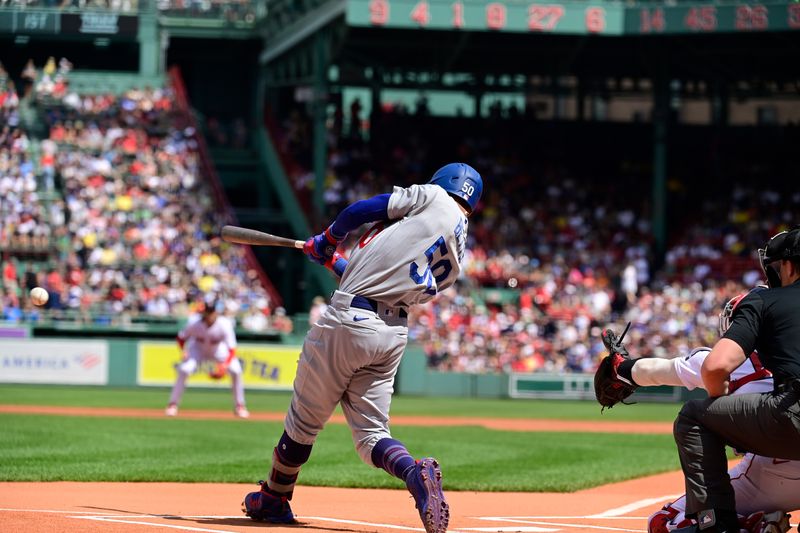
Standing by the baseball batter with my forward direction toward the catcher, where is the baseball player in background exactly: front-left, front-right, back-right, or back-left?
back-left

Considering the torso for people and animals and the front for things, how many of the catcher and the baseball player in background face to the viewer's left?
1

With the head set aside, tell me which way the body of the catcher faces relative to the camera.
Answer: to the viewer's left

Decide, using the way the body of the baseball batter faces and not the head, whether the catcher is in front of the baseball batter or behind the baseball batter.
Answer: behind

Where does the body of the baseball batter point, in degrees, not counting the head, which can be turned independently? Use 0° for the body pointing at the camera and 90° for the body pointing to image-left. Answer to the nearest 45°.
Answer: approximately 135°

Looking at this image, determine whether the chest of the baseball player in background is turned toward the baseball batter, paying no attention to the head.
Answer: yes
